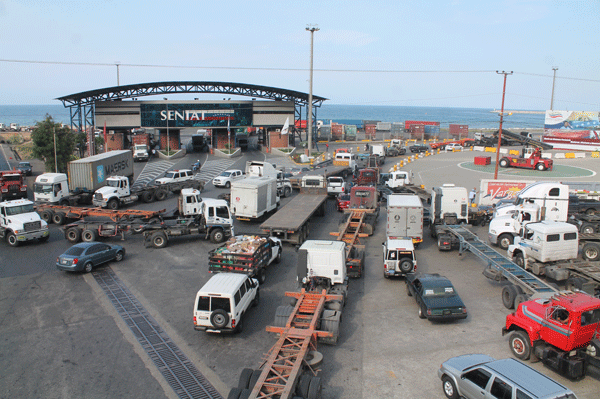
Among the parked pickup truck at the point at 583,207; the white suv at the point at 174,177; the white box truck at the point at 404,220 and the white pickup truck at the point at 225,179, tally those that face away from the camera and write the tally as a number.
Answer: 1

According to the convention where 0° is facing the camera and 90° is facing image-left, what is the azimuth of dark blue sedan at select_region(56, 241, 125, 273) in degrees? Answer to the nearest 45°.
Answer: approximately 225°

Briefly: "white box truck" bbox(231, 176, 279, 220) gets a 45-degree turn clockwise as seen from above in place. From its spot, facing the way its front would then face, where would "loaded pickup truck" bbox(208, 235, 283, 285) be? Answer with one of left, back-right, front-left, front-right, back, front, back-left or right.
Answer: right

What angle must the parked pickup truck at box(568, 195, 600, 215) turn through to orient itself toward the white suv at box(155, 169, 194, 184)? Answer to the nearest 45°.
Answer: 0° — it already faces it

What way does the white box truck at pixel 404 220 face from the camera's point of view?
away from the camera

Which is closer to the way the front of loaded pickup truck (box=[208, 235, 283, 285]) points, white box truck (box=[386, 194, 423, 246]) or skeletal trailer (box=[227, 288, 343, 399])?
the white box truck

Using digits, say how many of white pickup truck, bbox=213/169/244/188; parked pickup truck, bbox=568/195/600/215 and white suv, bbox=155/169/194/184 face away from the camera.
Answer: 0

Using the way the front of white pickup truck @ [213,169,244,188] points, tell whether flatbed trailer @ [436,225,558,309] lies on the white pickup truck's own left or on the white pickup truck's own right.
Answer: on the white pickup truck's own left

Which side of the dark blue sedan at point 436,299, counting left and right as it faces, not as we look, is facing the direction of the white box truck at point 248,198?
front

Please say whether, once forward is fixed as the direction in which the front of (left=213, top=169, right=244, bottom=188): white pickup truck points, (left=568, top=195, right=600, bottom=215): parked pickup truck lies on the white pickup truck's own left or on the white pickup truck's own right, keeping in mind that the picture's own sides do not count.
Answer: on the white pickup truck's own left

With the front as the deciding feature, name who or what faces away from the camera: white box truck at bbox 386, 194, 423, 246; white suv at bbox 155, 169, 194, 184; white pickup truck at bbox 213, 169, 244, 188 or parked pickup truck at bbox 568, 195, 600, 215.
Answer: the white box truck

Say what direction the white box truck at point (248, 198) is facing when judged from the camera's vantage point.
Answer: facing away from the viewer and to the right of the viewer

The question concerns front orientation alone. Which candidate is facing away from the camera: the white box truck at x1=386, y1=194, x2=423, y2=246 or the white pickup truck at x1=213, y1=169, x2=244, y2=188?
the white box truck

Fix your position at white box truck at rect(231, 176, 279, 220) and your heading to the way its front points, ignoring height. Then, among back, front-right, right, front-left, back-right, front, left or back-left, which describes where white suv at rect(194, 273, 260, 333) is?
back-right

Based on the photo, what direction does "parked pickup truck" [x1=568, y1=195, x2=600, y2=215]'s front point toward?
to the viewer's left

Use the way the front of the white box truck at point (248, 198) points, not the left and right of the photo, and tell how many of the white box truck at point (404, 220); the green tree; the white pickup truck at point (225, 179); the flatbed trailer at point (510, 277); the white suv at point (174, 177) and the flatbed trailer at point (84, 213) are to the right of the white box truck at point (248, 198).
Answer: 2

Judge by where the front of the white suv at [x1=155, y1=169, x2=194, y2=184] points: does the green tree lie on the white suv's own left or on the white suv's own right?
on the white suv's own right
